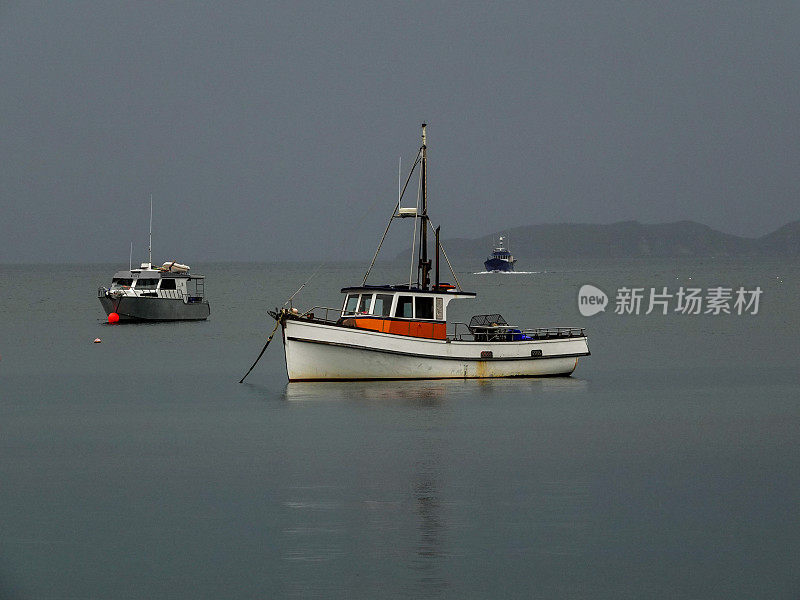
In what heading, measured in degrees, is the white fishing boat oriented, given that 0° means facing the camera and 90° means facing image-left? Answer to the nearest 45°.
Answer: approximately 45°
